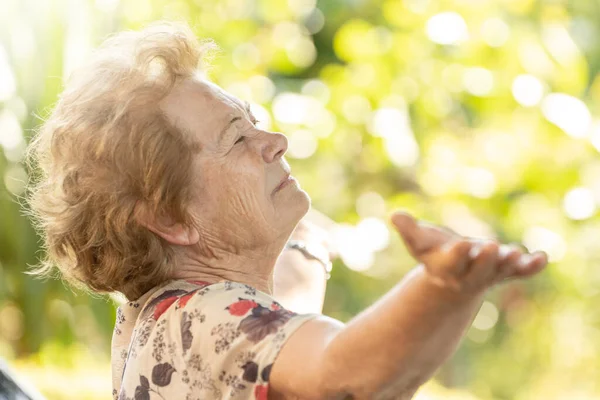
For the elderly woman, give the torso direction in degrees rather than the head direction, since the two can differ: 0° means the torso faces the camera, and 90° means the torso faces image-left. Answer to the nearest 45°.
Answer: approximately 270°

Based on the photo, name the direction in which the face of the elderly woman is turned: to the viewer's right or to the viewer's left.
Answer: to the viewer's right
